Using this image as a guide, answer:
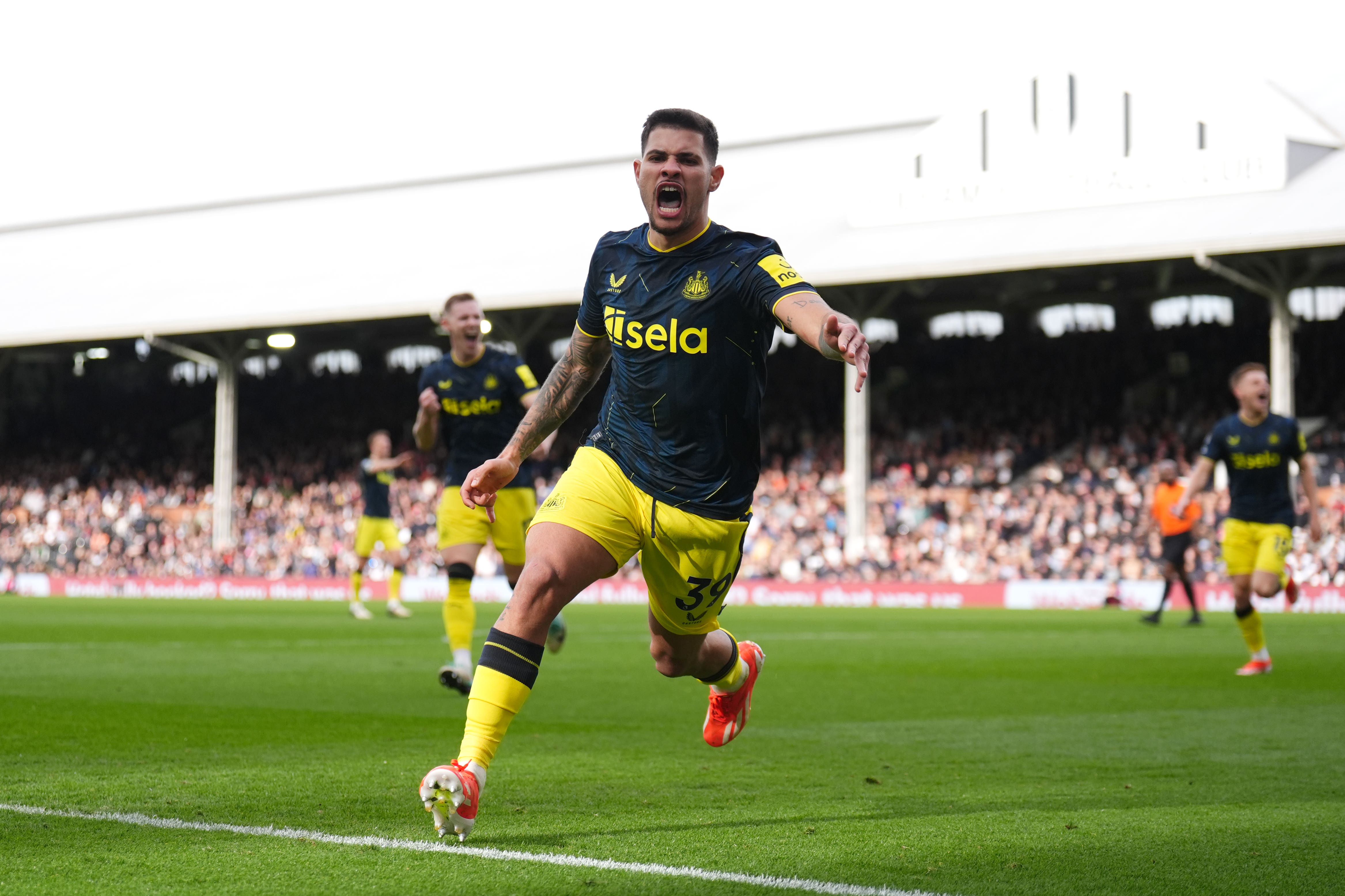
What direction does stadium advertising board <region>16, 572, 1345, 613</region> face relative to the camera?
toward the camera

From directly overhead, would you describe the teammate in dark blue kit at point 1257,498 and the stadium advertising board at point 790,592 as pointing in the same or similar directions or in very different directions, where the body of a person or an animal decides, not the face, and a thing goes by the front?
same or similar directions

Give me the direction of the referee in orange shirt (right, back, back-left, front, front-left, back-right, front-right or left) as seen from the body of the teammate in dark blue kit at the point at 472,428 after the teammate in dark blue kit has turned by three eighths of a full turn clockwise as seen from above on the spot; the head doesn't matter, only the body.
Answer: right

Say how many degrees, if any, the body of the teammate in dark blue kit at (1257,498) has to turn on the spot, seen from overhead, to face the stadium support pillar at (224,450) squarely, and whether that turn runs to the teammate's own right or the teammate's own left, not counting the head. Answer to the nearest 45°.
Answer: approximately 135° to the teammate's own right

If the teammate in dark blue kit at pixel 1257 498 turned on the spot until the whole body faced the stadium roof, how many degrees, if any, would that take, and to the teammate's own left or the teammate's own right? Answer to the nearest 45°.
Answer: approximately 180°

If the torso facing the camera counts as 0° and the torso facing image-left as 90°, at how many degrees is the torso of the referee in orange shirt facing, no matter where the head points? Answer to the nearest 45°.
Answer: approximately 45°

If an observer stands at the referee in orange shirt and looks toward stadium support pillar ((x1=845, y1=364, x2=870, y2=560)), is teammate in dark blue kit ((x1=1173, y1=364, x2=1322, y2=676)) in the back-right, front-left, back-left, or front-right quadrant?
back-left

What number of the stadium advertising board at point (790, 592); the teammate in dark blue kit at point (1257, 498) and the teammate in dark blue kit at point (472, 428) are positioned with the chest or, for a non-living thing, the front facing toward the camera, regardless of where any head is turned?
3

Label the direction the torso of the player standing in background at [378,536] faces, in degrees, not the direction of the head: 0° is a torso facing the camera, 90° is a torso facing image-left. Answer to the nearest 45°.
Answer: approximately 315°

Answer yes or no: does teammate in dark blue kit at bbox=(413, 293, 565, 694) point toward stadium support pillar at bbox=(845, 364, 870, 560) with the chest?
no

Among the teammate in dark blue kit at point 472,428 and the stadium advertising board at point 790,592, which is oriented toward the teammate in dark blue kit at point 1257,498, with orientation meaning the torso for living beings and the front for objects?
the stadium advertising board

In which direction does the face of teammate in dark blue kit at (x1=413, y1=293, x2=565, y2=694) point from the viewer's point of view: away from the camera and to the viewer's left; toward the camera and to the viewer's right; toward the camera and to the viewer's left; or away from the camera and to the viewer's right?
toward the camera and to the viewer's right

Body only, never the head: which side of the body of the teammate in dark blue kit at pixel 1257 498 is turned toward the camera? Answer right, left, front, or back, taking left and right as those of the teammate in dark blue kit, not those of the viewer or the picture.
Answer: front

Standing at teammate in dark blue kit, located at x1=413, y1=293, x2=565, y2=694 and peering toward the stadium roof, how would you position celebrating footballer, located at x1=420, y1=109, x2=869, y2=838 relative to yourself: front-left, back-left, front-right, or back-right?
back-right
